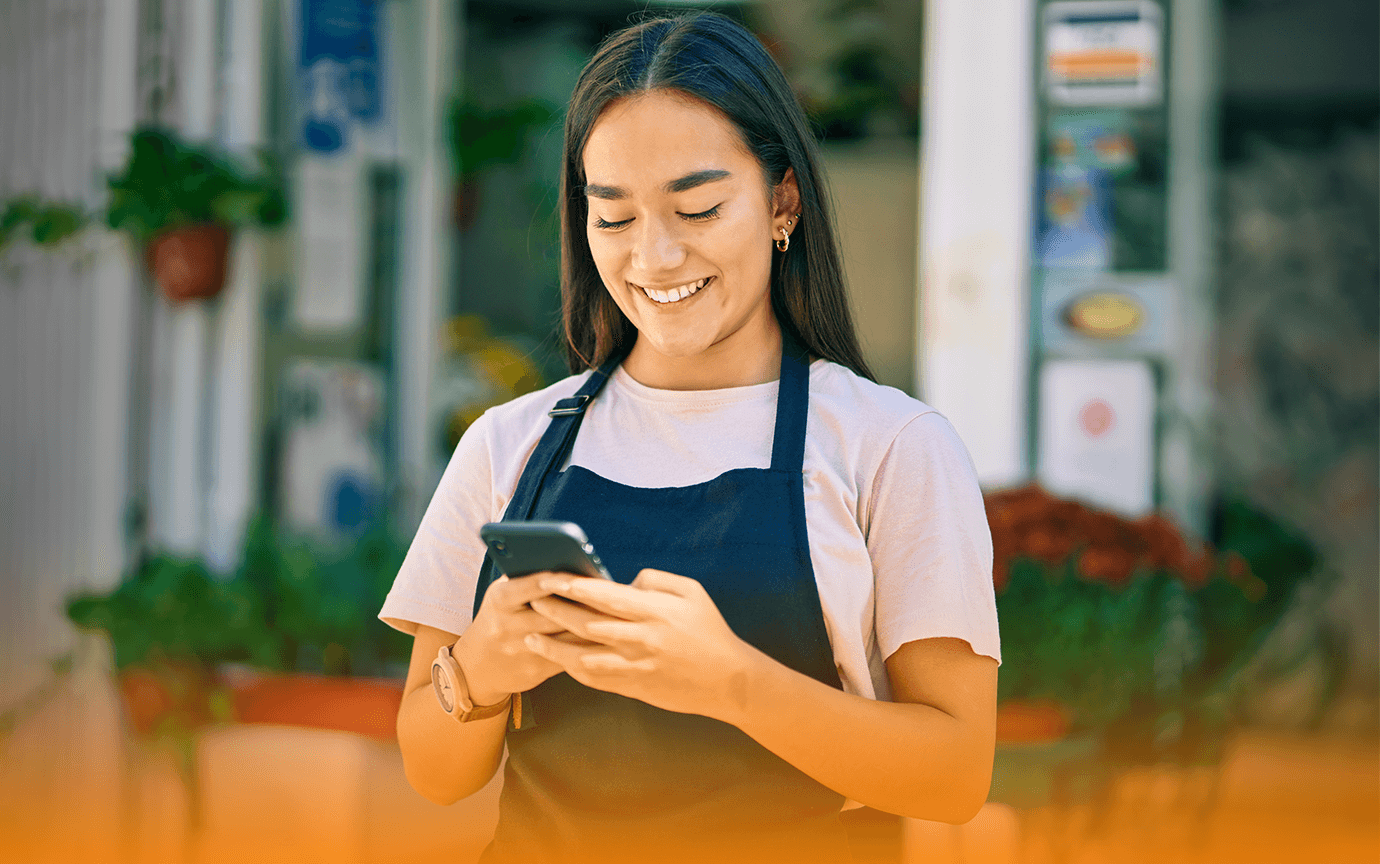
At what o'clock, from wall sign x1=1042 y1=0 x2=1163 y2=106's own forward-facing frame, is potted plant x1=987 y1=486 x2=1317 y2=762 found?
The potted plant is roughly at 12 o'clock from the wall sign.

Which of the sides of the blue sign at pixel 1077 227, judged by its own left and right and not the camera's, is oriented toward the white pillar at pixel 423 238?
right

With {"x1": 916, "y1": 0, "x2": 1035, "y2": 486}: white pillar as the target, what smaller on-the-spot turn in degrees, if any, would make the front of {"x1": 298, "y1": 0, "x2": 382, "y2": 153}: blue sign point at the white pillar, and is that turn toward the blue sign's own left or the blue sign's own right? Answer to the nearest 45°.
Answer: approximately 45° to the blue sign's own left

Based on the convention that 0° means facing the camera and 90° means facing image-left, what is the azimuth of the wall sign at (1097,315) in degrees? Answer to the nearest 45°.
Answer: approximately 0°

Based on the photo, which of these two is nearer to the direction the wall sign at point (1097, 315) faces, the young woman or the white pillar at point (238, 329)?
the young woman

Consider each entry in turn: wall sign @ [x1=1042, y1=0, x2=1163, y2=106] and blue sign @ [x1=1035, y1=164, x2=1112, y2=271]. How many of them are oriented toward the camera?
2

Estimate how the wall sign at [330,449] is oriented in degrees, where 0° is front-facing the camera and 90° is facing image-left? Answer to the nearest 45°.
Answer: approximately 0°
